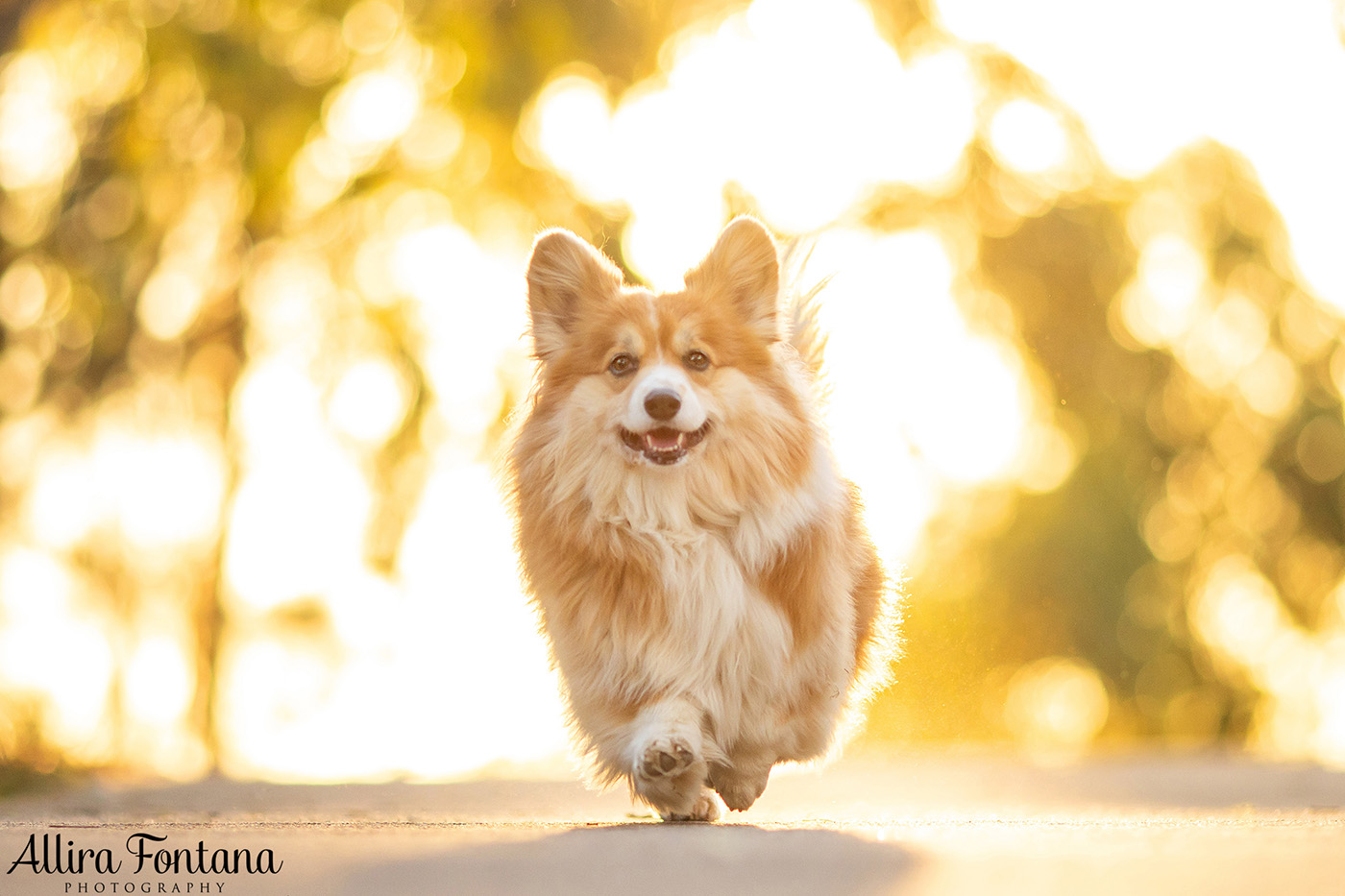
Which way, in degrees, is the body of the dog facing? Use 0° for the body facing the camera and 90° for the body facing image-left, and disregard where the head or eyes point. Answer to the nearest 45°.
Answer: approximately 0°
